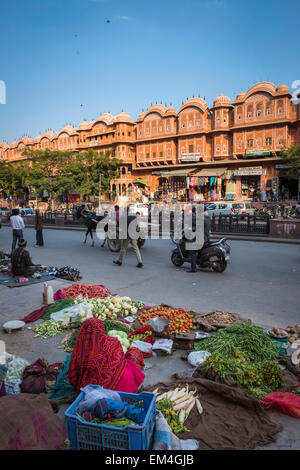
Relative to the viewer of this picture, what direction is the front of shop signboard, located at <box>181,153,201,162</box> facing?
facing the viewer

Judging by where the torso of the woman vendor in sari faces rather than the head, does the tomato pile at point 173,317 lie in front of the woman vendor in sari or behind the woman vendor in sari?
in front

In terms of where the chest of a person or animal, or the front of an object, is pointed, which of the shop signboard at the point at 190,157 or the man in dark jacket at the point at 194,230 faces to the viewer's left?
the man in dark jacket

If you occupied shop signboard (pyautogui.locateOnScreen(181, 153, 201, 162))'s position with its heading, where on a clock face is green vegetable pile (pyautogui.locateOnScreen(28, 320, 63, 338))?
The green vegetable pile is roughly at 12 o'clock from the shop signboard.

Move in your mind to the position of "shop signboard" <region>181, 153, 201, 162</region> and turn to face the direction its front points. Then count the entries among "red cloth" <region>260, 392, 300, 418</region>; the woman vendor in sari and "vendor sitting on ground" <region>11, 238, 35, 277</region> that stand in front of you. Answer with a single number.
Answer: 3

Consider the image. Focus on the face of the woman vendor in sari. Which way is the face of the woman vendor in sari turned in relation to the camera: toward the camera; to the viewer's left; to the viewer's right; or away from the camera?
away from the camera

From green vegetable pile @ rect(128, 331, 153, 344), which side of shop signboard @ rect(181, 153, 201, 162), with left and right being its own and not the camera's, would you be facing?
front

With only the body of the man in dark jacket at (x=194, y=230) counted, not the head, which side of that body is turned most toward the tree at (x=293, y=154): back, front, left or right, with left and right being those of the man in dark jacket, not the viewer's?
right

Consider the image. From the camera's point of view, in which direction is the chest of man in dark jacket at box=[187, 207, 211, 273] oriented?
to the viewer's left

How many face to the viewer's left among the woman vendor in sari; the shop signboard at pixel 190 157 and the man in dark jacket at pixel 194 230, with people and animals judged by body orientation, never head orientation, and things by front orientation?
1

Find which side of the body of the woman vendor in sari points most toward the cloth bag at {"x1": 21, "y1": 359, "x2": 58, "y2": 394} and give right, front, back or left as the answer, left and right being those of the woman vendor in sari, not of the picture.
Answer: left

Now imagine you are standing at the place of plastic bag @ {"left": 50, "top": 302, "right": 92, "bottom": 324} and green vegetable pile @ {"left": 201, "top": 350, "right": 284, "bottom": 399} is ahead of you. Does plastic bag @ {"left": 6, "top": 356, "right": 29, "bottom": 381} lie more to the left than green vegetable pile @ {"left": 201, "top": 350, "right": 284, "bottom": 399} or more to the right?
right

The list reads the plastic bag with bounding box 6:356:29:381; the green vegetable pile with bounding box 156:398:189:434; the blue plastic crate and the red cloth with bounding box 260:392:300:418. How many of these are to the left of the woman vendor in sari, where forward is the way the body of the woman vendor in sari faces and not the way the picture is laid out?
1

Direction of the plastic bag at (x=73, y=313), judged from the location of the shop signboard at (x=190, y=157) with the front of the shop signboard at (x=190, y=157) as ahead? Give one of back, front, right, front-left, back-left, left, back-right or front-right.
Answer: front

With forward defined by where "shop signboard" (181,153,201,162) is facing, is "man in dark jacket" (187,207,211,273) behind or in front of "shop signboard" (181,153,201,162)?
in front
